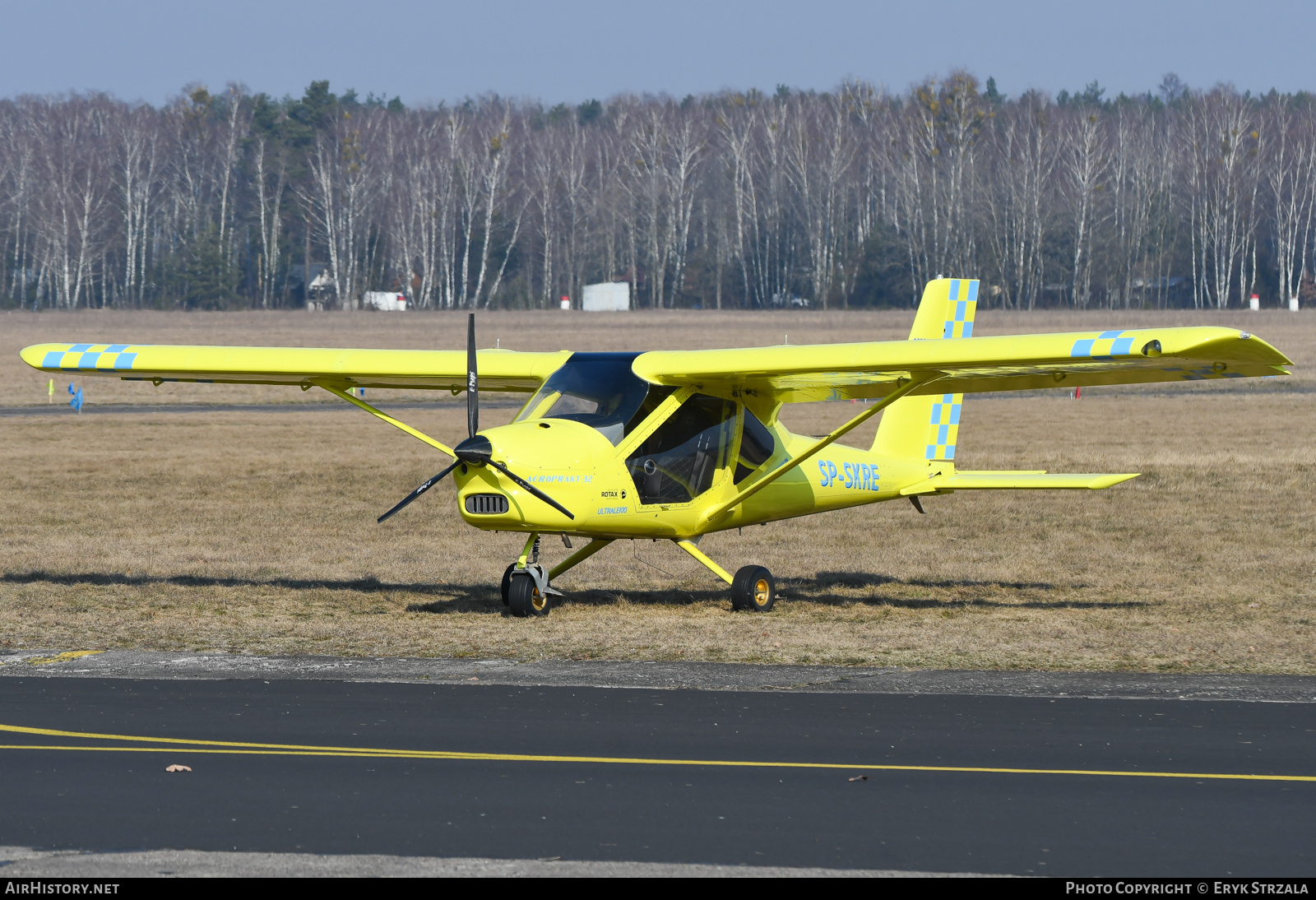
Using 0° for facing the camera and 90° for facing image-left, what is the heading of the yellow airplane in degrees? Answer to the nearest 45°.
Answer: approximately 45°
